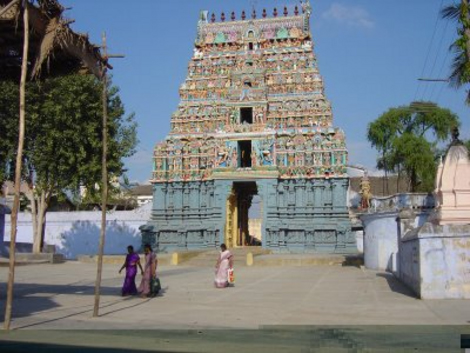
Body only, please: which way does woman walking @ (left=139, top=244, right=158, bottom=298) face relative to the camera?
to the viewer's left

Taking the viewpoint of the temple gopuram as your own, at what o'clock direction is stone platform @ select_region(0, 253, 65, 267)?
The stone platform is roughly at 2 o'clock from the temple gopuram.

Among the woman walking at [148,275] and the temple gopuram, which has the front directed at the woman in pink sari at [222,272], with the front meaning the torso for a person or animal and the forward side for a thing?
the temple gopuram

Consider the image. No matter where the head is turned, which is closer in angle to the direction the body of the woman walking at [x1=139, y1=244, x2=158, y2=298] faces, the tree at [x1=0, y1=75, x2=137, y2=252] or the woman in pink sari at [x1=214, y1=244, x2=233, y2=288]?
the tree

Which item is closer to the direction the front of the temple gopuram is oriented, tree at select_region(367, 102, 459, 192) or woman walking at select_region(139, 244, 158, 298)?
the woman walking

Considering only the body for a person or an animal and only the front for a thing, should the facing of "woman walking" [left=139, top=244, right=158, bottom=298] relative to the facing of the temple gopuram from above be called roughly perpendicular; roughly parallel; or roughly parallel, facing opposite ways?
roughly perpendicular

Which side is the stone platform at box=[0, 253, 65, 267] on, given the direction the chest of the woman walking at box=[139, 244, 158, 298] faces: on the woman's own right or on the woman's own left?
on the woman's own right

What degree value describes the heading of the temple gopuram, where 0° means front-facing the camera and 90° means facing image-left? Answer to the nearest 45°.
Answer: approximately 0°

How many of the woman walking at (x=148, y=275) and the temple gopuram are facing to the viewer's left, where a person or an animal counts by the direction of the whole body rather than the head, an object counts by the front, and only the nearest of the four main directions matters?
1

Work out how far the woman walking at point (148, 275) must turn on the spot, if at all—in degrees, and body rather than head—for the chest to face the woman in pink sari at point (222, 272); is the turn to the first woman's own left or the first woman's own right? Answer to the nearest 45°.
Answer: approximately 135° to the first woman's own right

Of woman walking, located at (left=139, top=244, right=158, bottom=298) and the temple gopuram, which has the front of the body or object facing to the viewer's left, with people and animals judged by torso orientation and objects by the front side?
the woman walking
